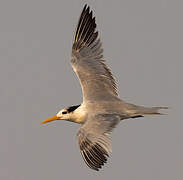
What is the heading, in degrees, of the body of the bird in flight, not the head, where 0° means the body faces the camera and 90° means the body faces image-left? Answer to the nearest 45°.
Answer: approximately 90°
